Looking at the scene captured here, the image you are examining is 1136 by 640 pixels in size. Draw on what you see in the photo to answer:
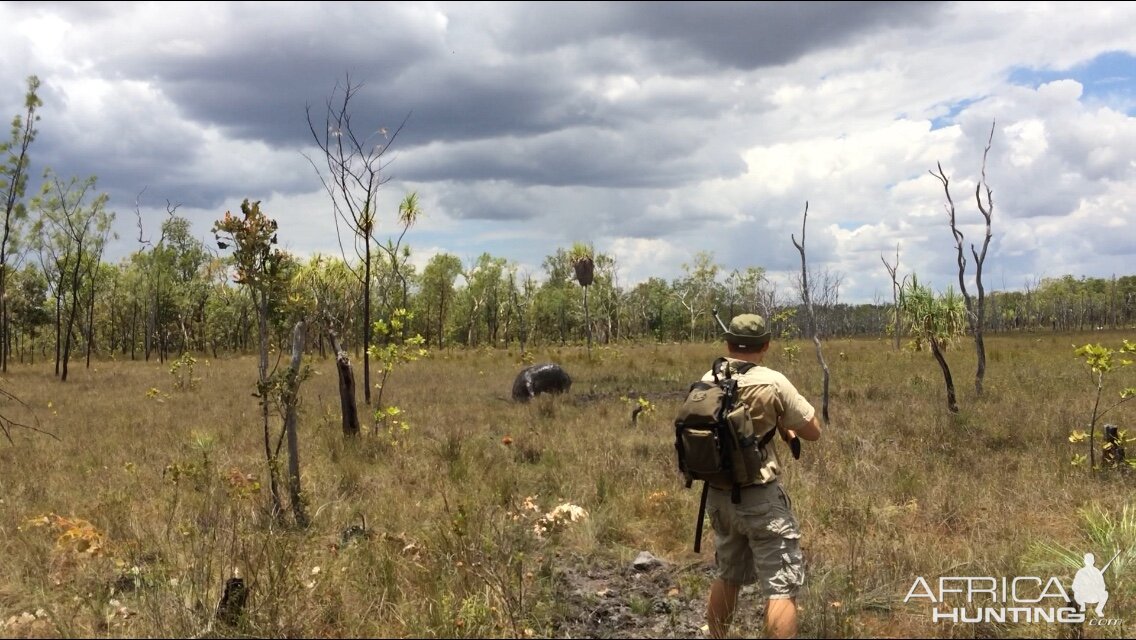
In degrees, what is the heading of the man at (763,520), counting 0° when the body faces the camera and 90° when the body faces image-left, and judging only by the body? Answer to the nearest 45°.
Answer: approximately 225°

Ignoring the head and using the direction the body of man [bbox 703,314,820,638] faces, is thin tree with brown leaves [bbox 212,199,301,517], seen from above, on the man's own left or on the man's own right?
on the man's own left

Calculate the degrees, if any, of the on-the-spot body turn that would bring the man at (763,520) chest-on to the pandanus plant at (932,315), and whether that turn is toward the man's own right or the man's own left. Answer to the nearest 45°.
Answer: approximately 45° to the man's own left

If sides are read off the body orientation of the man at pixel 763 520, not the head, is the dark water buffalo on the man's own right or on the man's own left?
on the man's own left

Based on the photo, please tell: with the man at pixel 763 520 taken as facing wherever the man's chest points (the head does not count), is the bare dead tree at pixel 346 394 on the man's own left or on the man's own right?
on the man's own left

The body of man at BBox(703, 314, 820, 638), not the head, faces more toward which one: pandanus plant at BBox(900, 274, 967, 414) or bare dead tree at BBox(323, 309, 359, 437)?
the pandanus plant
